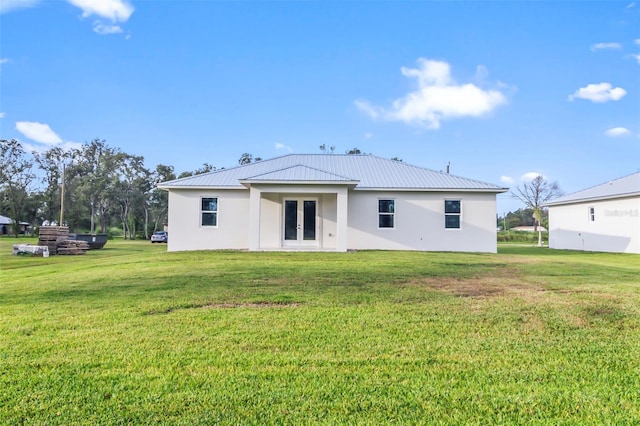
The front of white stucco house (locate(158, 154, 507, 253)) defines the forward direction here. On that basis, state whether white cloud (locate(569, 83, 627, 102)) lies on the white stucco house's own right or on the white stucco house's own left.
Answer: on the white stucco house's own left

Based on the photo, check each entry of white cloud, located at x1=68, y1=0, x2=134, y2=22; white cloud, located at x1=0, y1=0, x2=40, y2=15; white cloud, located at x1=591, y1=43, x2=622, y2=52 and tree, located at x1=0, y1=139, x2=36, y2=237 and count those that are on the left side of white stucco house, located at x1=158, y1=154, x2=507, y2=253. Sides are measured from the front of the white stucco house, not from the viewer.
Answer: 1

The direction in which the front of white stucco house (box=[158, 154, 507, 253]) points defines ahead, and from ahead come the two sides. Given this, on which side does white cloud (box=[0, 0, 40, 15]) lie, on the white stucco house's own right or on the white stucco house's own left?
on the white stucco house's own right

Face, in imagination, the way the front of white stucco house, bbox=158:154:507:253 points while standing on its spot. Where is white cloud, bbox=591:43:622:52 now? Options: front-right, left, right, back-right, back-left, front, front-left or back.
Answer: left

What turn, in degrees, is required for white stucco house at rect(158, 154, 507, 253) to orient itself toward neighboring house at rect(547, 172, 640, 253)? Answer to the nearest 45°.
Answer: approximately 90° to its left

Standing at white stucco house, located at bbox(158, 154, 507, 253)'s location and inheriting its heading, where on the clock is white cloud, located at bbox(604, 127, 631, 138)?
The white cloud is roughly at 8 o'clock from the white stucco house.

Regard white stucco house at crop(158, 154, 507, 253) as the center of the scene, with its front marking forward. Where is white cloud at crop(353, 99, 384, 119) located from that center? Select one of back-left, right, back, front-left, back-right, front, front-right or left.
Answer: back

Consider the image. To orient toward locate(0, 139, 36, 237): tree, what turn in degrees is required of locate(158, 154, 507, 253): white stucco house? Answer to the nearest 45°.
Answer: approximately 135° to its right

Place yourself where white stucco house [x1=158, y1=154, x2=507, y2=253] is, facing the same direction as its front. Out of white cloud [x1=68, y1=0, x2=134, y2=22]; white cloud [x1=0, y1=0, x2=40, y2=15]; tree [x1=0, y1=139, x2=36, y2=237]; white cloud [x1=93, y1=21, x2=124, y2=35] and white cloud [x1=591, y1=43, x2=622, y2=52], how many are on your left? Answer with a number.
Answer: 1
